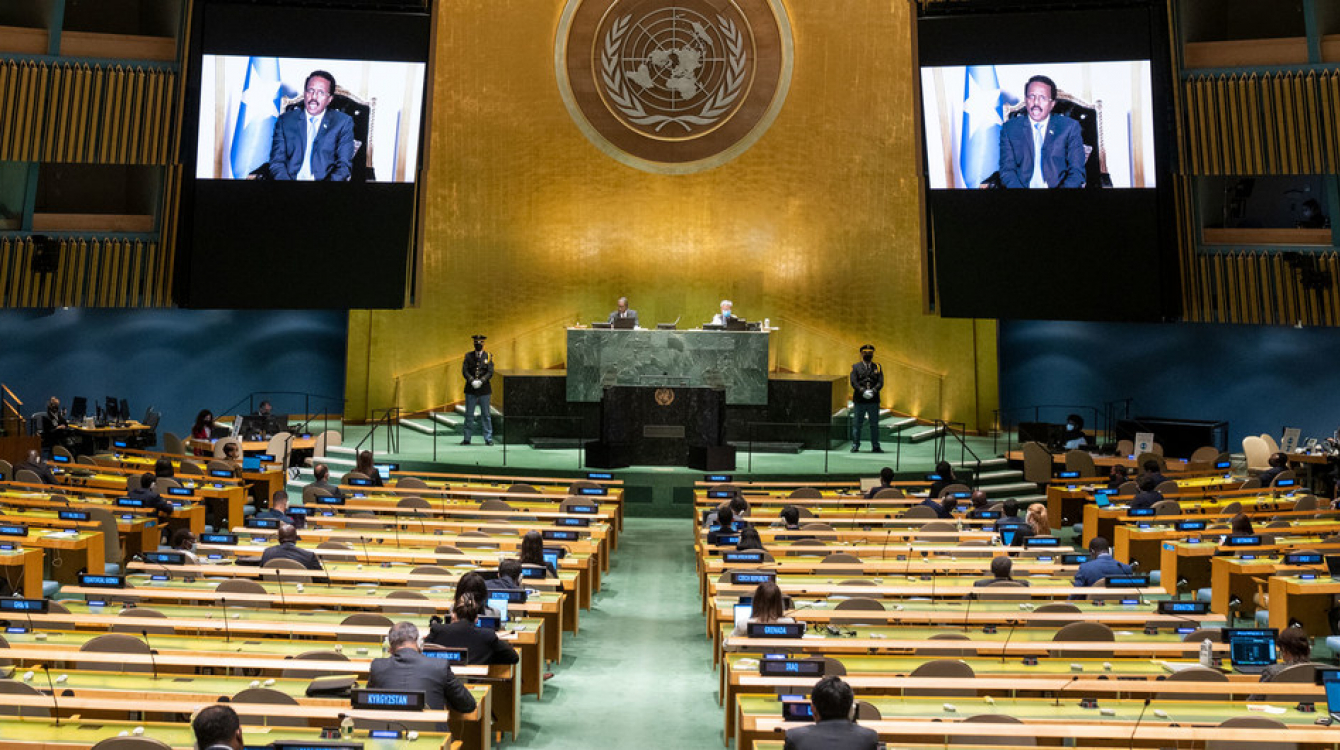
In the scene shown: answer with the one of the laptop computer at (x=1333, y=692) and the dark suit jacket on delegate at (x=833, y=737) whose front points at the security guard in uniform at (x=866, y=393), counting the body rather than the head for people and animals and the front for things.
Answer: the dark suit jacket on delegate

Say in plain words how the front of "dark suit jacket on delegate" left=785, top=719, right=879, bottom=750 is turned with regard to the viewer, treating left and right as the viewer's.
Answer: facing away from the viewer

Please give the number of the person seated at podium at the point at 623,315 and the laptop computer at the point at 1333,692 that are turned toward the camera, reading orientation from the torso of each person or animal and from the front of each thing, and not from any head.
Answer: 2

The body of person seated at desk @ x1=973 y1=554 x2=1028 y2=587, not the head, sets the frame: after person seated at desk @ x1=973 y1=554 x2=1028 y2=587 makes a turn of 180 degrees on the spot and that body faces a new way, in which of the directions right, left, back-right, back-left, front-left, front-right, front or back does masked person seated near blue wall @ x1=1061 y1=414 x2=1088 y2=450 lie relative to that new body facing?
back

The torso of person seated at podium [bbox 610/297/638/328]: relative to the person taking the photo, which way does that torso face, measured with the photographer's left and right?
facing the viewer

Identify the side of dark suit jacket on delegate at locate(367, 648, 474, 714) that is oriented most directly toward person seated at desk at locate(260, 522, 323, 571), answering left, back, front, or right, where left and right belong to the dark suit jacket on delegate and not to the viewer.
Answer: front

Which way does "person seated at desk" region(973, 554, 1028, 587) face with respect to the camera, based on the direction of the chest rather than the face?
away from the camera

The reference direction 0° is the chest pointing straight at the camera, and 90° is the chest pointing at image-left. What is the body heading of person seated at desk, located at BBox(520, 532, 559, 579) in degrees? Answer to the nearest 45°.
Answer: approximately 180°

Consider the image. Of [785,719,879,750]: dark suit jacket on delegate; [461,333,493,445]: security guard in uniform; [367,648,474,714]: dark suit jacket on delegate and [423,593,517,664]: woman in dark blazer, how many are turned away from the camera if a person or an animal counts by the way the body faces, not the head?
3

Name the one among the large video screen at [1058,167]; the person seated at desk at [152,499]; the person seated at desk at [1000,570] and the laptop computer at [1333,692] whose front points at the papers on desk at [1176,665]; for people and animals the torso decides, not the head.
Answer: the large video screen

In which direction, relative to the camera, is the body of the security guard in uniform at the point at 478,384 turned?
toward the camera

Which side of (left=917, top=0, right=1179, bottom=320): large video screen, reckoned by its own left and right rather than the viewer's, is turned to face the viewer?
front

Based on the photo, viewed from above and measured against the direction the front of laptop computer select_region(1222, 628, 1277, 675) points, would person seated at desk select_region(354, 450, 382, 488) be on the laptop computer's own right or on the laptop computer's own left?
on the laptop computer's own right

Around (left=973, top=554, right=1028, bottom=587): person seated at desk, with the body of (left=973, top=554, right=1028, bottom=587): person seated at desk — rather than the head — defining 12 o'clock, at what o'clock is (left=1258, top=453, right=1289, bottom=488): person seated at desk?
(left=1258, top=453, right=1289, bottom=488): person seated at desk is roughly at 1 o'clock from (left=973, top=554, right=1028, bottom=587): person seated at desk.

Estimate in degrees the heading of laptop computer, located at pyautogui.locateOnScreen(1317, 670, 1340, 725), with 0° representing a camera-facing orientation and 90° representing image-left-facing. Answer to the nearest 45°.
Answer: approximately 0°

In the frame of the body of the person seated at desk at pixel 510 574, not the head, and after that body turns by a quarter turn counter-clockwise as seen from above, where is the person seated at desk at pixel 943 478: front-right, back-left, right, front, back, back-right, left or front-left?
back-right

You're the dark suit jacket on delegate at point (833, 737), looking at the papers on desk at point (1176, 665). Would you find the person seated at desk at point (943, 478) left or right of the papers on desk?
left
